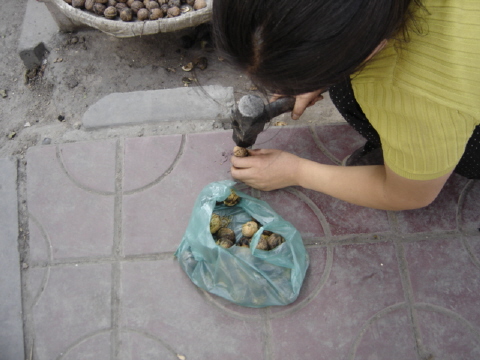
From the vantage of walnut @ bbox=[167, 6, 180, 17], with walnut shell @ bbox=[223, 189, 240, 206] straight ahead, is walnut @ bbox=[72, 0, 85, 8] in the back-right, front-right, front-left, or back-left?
back-right

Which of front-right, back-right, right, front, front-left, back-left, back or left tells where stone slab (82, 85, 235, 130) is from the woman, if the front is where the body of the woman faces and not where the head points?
front-right

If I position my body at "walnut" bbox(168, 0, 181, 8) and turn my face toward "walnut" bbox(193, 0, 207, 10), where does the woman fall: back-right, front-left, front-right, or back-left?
front-right

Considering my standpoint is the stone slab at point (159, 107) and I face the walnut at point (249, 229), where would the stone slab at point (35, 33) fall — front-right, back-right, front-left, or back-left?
back-right

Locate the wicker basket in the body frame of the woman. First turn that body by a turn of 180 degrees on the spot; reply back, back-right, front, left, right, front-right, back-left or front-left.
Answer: back-left

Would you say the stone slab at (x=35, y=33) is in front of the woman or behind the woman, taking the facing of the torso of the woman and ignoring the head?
in front

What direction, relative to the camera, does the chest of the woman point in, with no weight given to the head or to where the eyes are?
to the viewer's left

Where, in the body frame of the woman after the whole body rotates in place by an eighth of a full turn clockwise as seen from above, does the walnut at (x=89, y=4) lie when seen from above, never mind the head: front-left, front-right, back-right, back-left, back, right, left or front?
front

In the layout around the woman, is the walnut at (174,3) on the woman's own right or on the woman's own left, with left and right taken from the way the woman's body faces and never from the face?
on the woman's own right

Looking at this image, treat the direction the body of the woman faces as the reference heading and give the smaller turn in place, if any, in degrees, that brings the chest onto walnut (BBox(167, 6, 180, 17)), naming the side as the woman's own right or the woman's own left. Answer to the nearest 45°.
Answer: approximately 45° to the woman's own right

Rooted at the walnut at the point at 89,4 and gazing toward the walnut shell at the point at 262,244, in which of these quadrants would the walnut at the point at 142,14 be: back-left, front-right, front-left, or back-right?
front-left
